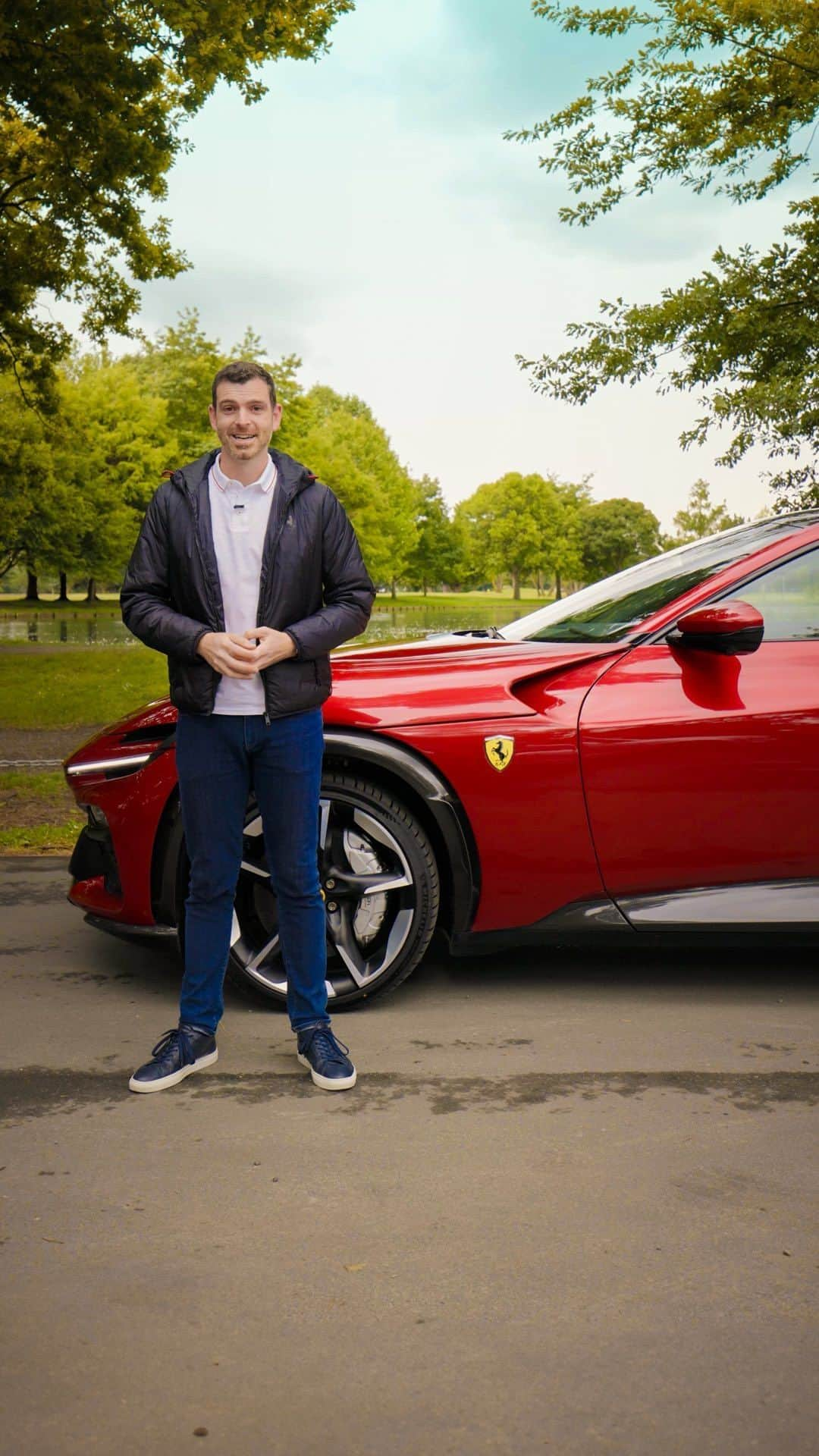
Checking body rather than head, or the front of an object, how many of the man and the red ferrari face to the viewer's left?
1

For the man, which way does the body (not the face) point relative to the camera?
toward the camera

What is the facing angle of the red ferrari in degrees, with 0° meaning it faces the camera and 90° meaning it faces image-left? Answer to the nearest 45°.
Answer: approximately 90°

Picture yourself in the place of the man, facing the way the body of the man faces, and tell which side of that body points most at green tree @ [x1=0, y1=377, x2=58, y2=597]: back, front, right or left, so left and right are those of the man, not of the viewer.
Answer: back

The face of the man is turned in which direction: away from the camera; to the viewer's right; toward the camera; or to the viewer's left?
toward the camera

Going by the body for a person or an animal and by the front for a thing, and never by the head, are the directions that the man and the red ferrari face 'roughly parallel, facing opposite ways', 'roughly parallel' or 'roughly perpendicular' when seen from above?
roughly perpendicular

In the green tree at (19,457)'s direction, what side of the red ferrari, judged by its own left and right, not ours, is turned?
right

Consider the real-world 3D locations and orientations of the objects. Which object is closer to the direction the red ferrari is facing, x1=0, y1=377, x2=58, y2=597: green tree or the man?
the man

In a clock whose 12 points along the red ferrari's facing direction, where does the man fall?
The man is roughly at 11 o'clock from the red ferrari.
